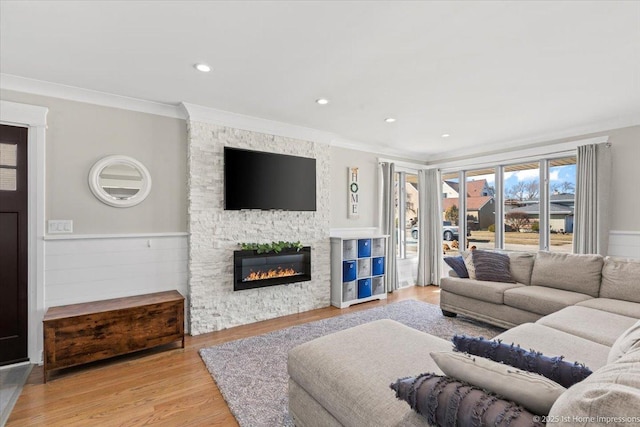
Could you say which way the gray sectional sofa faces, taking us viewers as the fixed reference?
facing to the left of the viewer

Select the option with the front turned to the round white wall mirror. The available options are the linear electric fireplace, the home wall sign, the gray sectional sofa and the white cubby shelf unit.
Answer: the gray sectional sofa

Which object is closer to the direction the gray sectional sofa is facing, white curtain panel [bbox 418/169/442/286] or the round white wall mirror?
the round white wall mirror

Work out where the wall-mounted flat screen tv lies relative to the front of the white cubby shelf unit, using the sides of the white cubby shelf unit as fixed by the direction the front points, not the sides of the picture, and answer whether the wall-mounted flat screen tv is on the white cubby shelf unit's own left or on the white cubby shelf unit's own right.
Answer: on the white cubby shelf unit's own right

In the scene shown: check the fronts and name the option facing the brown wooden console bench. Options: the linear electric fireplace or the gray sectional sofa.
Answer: the gray sectional sofa

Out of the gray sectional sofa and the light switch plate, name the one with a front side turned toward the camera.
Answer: the light switch plate

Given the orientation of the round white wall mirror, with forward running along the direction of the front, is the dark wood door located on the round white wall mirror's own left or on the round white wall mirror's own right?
on the round white wall mirror's own right

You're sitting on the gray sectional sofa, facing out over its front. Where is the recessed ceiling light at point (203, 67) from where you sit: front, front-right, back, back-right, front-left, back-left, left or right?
front

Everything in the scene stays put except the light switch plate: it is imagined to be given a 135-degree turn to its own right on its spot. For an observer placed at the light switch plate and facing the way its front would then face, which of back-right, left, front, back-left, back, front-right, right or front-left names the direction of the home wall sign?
back-right

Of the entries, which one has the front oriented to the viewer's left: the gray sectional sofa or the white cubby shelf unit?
the gray sectional sofa

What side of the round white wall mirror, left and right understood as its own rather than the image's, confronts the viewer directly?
front

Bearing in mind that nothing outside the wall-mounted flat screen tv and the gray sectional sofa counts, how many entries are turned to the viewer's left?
1

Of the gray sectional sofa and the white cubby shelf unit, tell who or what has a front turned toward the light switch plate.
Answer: the gray sectional sofa

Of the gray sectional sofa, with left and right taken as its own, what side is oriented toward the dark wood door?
front
